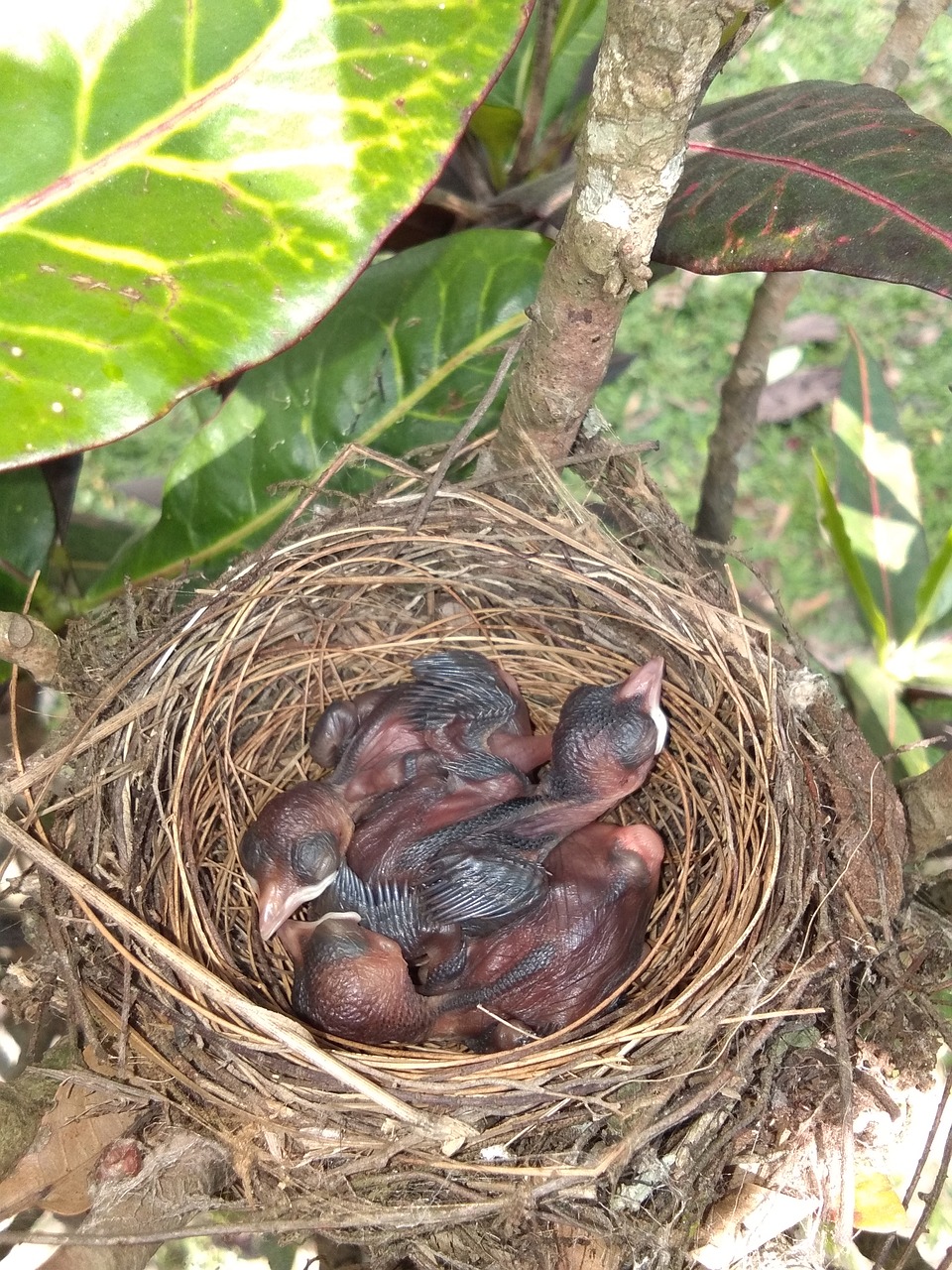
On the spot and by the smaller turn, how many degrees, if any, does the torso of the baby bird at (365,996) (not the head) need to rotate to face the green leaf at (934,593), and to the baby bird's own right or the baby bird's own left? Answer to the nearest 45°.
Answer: approximately 135° to the baby bird's own right

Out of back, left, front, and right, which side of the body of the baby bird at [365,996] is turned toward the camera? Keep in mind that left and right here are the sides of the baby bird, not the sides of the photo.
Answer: left

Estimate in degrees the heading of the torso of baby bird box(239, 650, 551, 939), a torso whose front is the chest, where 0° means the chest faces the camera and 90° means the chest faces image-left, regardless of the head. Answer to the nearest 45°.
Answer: approximately 45°
